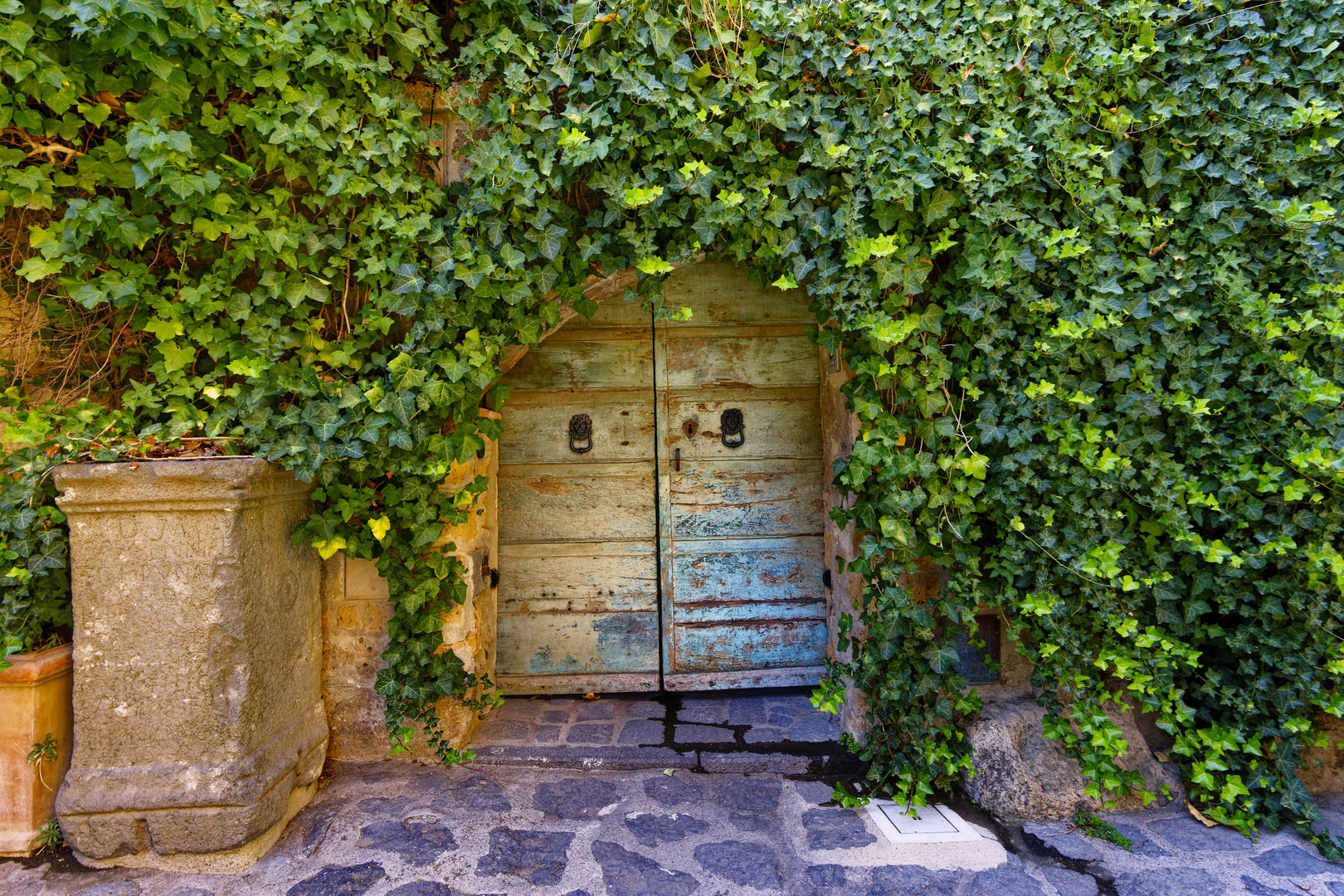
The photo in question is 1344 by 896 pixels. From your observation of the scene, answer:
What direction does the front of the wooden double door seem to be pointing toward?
toward the camera

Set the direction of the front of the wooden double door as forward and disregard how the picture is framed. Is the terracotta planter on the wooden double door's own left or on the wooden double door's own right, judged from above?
on the wooden double door's own right

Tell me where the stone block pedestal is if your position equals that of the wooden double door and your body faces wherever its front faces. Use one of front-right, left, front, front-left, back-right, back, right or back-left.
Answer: front-right

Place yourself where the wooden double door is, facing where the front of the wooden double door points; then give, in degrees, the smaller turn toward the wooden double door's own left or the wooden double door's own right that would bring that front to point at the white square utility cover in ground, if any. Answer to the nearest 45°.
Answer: approximately 45° to the wooden double door's own left
